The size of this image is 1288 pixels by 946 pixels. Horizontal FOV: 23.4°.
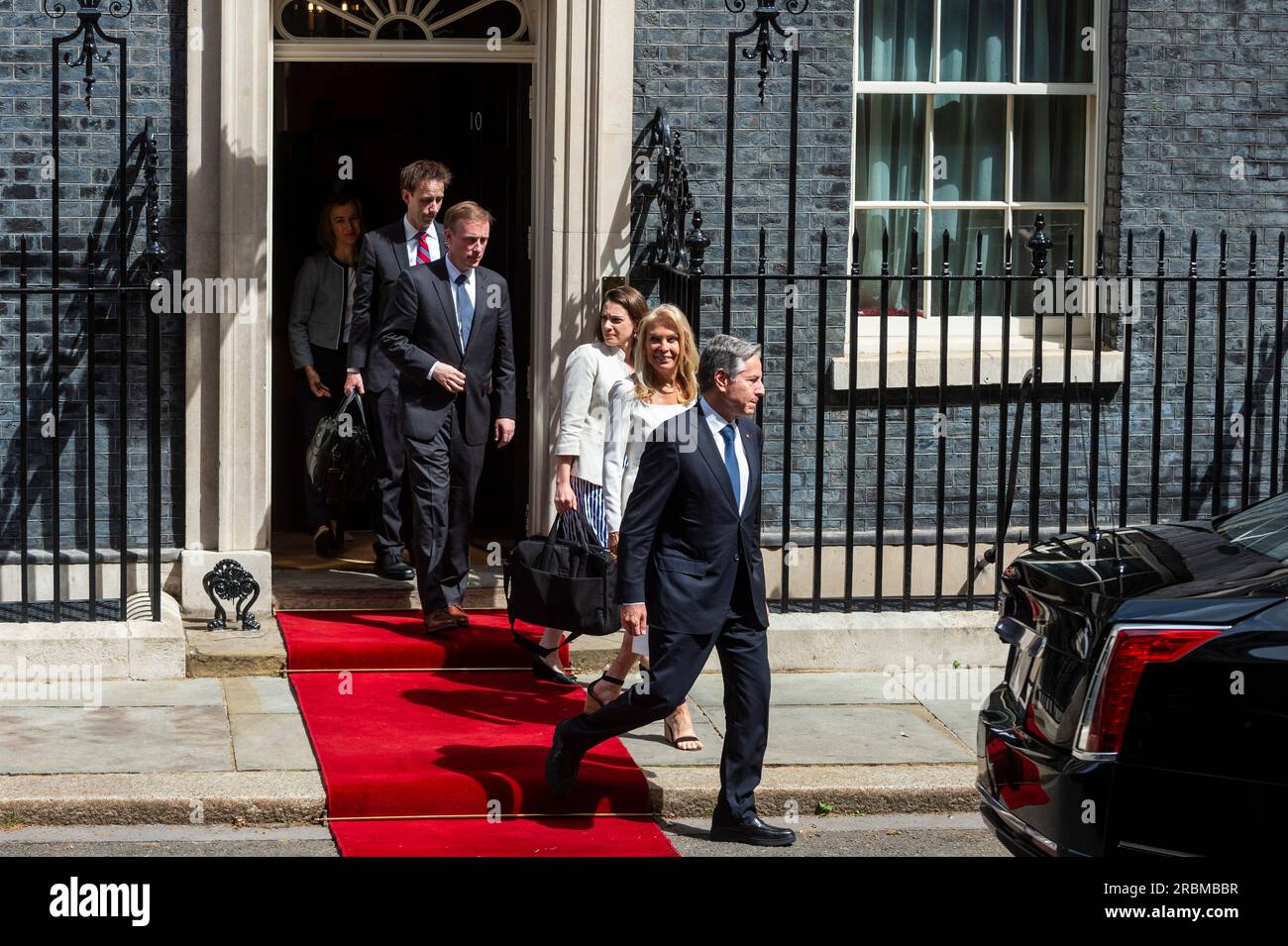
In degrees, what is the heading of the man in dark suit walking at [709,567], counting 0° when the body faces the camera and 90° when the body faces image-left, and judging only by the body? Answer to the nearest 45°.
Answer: approximately 315°

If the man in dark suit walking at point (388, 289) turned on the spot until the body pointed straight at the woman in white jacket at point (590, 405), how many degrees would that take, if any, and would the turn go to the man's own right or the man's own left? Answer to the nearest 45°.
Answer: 0° — they already face them

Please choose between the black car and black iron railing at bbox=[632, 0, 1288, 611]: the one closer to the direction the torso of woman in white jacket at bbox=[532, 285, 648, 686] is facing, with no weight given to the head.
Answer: the black car

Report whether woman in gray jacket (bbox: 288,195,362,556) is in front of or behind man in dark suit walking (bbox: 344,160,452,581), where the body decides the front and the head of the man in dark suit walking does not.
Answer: behind

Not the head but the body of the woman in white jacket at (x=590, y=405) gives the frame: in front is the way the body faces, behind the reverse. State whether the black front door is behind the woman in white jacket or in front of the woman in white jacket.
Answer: behind

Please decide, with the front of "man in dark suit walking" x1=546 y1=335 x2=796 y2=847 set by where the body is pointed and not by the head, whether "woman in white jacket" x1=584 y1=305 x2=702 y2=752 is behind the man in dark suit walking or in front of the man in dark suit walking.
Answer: behind

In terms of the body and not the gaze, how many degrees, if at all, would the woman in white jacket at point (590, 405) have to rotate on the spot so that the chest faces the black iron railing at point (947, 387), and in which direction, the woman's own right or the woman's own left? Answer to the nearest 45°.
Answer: approximately 90° to the woman's own left

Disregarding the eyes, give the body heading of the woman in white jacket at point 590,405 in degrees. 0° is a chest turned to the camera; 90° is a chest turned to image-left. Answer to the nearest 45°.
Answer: approximately 315°
